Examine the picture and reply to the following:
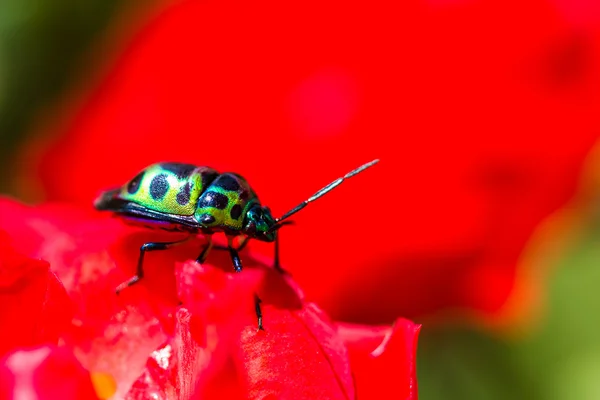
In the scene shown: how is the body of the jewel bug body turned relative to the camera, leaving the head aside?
to the viewer's right
